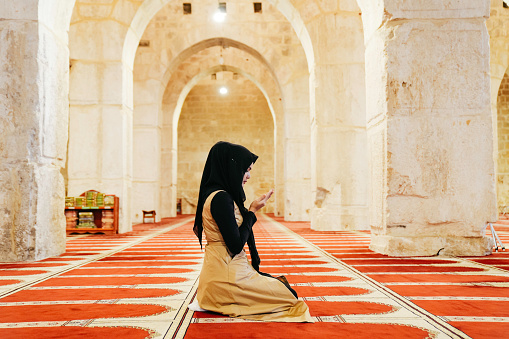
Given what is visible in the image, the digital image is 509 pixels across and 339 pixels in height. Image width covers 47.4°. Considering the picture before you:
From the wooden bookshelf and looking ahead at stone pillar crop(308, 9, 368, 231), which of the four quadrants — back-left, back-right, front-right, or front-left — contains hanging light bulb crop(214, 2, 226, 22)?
front-left

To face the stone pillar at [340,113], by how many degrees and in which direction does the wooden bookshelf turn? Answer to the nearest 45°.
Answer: approximately 90° to its left

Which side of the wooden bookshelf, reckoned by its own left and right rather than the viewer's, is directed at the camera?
front

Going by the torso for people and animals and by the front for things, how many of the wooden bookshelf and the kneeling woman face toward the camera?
1

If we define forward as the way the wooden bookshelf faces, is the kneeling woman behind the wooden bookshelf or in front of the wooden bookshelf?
in front

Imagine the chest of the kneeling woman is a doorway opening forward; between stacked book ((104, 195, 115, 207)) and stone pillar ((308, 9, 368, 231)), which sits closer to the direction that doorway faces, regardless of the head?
the stone pillar

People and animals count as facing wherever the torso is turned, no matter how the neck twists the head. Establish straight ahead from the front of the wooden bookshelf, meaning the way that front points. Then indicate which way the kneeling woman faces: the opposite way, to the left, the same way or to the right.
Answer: to the left

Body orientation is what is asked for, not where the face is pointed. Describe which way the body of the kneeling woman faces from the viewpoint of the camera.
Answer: to the viewer's right

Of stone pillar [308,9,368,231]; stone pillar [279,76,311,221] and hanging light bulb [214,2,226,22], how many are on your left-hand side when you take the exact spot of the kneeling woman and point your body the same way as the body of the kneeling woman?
3

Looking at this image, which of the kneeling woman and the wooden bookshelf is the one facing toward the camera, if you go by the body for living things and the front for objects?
the wooden bookshelf

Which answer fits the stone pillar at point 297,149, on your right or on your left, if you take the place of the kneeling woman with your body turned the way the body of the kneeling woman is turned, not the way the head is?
on your left

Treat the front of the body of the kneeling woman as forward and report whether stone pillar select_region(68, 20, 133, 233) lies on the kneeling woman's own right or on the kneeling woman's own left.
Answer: on the kneeling woman's own left

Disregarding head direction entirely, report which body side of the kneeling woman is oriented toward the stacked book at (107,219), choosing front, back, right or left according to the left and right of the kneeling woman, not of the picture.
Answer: left

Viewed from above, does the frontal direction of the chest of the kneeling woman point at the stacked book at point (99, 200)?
no

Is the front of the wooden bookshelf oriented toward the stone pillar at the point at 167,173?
no
